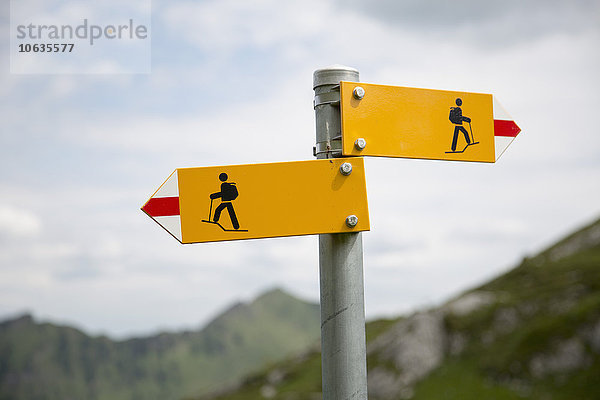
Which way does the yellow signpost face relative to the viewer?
toward the camera
